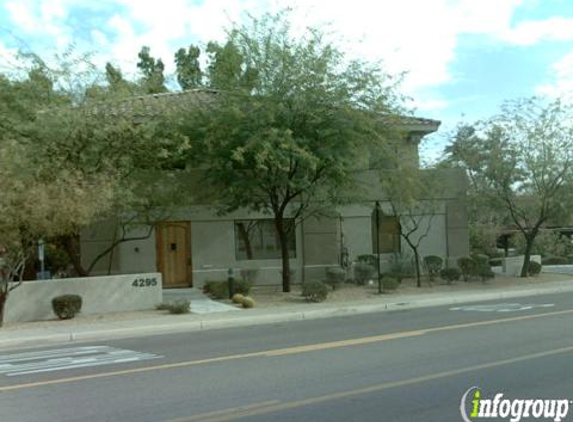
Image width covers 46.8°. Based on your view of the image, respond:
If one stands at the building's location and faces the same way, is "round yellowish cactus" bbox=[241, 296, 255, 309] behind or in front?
in front

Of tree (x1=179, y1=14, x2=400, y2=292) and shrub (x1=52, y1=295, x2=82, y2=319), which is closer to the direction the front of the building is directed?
the tree

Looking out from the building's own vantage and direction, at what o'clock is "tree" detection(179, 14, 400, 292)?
The tree is roughly at 12 o'clock from the building.

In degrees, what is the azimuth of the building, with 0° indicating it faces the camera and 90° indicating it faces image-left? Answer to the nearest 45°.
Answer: approximately 0°

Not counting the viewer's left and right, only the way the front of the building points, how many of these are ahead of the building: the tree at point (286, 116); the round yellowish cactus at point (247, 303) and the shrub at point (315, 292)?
3

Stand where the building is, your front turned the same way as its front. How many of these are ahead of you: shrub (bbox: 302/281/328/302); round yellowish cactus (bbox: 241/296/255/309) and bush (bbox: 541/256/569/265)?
2

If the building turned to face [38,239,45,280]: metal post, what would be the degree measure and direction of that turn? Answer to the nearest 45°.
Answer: approximately 45° to its right

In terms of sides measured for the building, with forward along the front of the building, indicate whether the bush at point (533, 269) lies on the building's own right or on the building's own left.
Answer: on the building's own left

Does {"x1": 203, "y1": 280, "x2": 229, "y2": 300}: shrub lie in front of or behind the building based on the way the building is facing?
in front

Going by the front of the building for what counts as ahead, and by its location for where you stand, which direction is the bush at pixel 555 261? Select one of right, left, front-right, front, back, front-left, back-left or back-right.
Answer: back-left

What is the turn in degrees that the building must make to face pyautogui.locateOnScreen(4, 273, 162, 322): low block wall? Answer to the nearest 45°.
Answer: approximately 45° to its right

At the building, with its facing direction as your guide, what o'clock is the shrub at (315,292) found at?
The shrub is roughly at 12 o'clock from the building.

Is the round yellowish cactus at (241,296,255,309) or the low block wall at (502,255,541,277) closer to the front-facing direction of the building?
the round yellowish cactus
